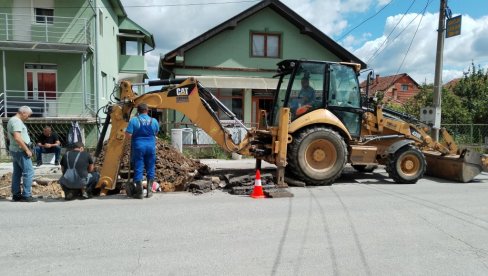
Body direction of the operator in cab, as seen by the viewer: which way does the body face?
to the viewer's left

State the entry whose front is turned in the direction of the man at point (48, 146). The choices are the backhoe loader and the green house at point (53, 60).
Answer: the green house

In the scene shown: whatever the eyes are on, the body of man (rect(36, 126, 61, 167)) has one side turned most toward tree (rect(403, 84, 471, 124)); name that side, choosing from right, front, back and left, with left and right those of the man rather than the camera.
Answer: left

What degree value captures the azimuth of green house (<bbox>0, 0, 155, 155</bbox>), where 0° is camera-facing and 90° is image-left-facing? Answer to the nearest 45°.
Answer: approximately 0°

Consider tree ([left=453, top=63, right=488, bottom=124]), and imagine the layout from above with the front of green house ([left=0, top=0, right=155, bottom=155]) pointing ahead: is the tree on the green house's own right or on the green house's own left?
on the green house's own left

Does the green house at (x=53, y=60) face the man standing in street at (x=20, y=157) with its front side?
yes

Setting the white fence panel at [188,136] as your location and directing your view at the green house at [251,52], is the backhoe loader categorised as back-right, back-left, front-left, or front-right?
back-right

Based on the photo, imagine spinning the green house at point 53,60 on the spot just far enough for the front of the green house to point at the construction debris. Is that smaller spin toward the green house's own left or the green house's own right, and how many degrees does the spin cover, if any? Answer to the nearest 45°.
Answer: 0° — it already faces it

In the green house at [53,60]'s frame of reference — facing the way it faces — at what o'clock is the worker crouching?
The worker crouching is roughly at 12 o'clock from the green house.

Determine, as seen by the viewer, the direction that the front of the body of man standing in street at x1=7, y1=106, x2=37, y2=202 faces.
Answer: to the viewer's right
